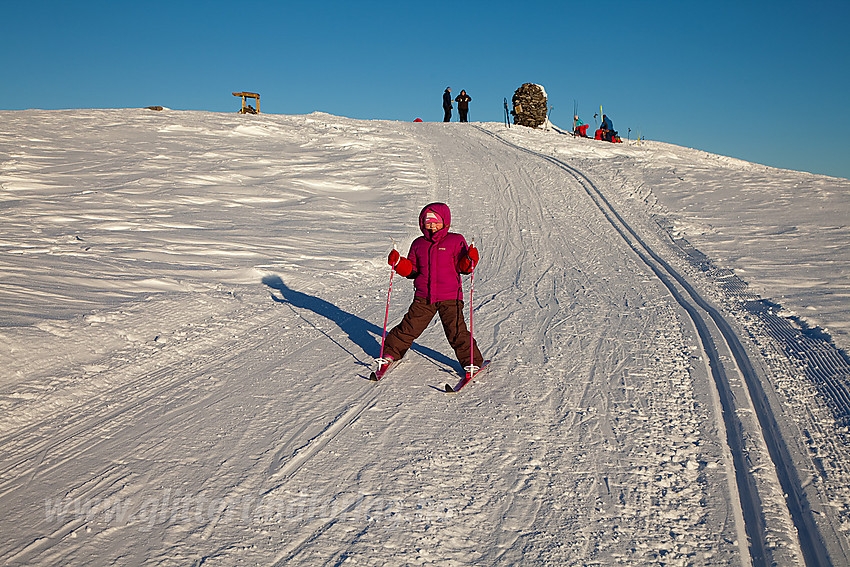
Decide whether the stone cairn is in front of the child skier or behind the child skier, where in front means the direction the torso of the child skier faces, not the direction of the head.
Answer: behind

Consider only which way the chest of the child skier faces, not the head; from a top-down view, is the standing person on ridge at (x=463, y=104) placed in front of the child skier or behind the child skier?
behind

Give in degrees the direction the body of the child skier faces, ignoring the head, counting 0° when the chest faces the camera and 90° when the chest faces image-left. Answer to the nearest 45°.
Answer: approximately 0°

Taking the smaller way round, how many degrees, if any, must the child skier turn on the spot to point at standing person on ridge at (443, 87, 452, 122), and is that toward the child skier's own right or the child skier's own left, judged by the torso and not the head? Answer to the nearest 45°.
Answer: approximately 180°

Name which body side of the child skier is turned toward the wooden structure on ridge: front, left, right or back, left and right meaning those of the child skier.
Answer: back
